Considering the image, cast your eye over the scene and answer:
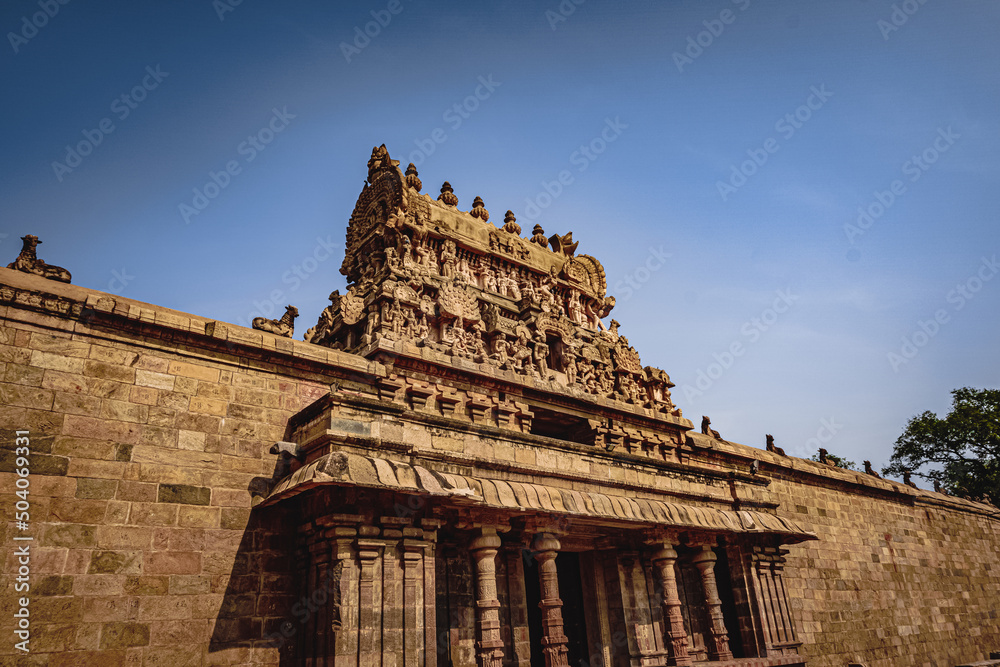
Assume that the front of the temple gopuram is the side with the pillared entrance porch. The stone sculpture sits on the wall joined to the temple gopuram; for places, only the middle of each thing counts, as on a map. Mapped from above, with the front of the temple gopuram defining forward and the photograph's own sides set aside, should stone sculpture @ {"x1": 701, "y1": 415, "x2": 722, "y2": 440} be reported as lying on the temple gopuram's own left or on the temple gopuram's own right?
on the temple gopuram's own left

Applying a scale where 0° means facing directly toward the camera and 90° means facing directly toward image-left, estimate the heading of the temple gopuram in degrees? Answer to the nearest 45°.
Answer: approximately 315°

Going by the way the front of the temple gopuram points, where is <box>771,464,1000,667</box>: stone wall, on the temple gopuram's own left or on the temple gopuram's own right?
on the temple gopuram's own left

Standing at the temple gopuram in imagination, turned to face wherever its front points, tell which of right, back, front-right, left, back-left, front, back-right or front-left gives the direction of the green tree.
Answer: left
